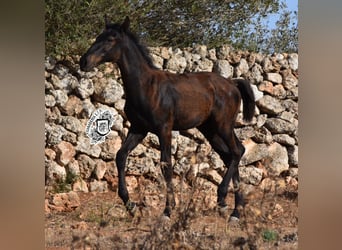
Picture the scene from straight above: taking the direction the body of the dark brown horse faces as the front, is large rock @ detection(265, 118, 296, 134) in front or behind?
behind

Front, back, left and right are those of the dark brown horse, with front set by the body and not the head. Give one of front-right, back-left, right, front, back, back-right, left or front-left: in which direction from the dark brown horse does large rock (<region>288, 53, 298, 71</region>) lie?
back

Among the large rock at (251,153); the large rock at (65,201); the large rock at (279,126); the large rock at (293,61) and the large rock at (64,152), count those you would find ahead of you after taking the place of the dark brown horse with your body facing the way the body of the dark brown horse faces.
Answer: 2

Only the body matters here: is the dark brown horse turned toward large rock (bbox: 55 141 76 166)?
yes

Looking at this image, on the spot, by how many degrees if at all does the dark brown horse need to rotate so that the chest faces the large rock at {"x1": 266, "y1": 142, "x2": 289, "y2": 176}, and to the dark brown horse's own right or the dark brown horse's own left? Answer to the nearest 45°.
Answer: approximately 180°

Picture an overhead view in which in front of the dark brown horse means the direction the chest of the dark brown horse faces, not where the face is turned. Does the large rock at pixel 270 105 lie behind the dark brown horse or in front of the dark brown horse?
behind

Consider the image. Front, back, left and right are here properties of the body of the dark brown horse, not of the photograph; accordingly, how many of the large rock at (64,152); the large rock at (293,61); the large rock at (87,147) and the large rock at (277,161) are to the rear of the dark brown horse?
2

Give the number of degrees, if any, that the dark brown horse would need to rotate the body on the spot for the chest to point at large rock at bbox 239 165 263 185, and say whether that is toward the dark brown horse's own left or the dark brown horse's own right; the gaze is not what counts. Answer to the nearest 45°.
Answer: approximately 180°

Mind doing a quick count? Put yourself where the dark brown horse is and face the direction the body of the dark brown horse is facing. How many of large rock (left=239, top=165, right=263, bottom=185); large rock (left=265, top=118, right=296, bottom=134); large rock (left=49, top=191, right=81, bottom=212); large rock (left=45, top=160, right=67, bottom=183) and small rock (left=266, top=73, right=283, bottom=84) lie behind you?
3

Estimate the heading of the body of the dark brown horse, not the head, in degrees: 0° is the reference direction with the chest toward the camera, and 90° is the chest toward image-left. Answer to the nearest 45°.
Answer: approximately 90°

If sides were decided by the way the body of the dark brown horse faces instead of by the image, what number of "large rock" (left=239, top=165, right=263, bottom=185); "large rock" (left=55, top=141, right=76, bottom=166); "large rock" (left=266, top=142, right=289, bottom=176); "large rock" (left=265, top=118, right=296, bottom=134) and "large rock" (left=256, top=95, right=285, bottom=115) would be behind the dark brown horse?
4
